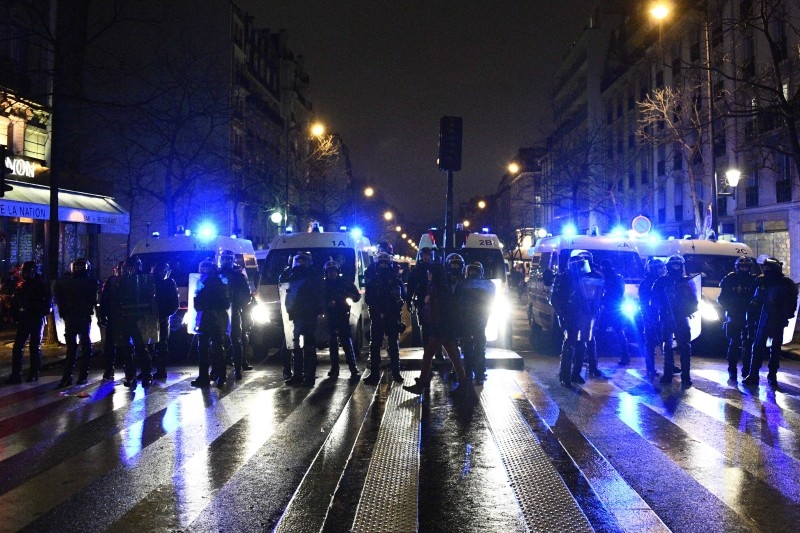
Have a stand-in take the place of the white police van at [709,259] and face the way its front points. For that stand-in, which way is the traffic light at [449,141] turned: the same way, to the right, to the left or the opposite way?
the opposite way

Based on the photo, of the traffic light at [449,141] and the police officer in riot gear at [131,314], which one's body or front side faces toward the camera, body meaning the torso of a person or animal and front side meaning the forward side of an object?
the police officer in riot gear

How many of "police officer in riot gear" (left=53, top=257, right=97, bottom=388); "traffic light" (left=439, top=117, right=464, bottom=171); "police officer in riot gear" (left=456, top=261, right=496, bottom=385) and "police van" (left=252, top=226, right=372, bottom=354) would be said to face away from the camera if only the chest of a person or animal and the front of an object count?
1

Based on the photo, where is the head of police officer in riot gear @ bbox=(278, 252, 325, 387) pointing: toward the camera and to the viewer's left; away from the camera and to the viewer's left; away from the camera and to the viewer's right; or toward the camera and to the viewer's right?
toward the camera and to the viewer's left

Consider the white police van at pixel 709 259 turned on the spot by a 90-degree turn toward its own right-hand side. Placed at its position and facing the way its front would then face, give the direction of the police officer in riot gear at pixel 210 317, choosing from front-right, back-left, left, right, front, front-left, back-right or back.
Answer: front-left

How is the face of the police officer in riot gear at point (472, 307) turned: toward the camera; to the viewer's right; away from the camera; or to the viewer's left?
toward the camera

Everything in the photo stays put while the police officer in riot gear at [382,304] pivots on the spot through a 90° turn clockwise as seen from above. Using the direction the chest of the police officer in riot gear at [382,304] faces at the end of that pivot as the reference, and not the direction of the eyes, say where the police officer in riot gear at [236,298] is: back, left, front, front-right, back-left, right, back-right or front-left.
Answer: front

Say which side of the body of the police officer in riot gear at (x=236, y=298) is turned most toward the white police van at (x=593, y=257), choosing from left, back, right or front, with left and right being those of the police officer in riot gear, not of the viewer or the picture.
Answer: left

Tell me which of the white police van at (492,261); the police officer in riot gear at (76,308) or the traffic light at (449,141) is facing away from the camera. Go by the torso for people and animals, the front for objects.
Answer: the traffic light

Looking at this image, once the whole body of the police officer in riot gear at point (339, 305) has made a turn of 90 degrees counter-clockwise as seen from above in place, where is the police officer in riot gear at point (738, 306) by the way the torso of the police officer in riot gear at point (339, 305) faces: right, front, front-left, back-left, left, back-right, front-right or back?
front

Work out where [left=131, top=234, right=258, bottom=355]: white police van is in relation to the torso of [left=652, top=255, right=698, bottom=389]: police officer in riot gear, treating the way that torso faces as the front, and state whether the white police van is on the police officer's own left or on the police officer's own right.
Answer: on the police officer's own right

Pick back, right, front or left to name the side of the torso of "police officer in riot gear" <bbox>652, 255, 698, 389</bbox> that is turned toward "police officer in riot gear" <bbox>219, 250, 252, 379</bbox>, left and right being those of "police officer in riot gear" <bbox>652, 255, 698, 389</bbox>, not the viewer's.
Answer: right

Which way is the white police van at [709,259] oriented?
toward the camera

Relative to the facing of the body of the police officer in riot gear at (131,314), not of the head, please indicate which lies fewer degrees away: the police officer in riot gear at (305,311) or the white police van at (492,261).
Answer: the police officer in riot gear

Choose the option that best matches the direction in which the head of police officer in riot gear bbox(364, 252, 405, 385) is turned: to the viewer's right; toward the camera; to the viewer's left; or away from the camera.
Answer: toward the camera

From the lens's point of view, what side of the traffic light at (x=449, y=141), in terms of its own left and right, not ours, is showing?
back

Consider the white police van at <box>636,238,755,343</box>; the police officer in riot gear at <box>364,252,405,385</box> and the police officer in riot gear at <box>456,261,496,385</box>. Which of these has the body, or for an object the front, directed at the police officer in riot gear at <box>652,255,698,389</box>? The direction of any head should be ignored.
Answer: the white police van

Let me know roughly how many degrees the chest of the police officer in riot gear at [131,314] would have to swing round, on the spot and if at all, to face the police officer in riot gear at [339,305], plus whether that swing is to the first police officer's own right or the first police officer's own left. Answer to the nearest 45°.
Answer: approximately 90° to the first police officer's own left
